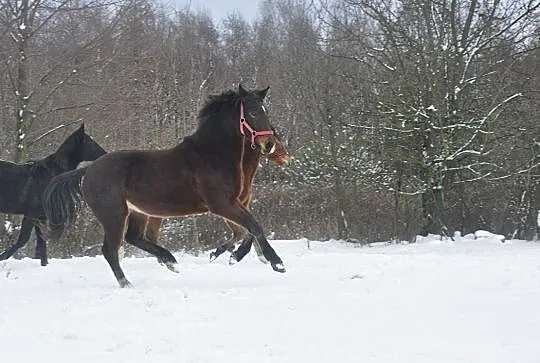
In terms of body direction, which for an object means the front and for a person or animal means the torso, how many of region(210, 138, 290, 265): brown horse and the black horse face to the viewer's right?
2

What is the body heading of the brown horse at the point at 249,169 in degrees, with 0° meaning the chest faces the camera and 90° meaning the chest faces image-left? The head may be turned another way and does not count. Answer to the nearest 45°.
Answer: approximately 270°

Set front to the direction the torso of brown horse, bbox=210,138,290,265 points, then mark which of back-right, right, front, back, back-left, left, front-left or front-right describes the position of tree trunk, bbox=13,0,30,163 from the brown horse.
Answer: back-left

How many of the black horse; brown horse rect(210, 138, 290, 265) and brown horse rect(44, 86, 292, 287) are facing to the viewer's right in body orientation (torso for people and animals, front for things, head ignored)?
3

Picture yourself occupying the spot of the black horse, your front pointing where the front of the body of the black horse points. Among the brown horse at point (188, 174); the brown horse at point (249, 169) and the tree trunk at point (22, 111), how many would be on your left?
1

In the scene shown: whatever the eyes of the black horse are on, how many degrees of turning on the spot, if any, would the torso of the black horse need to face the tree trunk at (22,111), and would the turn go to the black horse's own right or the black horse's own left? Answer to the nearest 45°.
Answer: approximately 90° to the black horse's own left

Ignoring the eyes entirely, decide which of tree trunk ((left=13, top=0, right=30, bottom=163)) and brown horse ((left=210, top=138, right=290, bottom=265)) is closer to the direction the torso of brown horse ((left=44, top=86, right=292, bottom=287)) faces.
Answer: the brown horse

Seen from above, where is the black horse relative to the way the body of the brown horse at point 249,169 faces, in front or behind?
behind

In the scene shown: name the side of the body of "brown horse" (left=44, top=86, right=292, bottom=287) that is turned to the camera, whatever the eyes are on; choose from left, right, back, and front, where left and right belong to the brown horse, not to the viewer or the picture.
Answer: right

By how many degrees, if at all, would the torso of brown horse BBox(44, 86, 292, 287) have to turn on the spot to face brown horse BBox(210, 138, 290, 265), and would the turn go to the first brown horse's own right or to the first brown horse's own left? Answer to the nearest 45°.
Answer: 0° — it already faces it

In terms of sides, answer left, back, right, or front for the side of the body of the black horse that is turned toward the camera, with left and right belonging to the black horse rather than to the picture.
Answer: right
